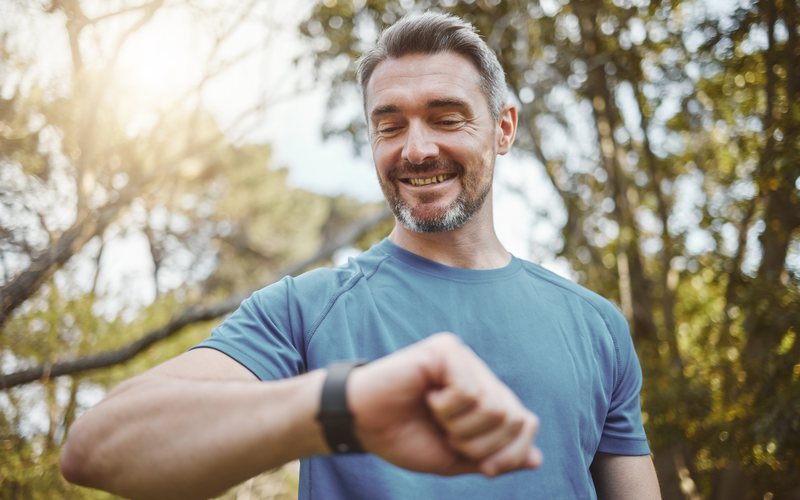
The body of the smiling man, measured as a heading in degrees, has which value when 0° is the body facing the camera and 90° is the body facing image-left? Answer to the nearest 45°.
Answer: approximately 0°
